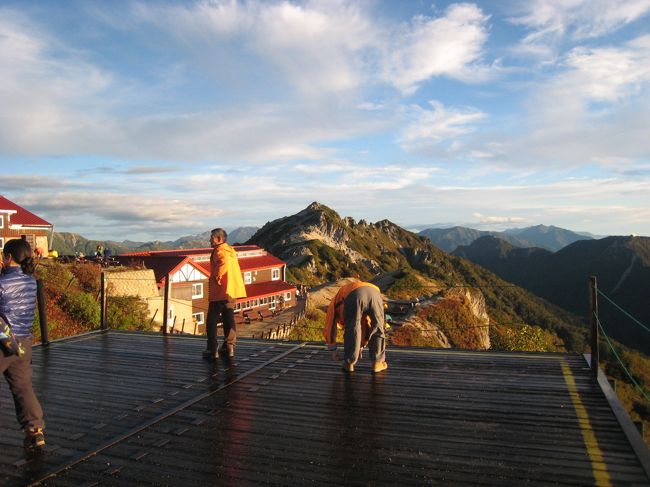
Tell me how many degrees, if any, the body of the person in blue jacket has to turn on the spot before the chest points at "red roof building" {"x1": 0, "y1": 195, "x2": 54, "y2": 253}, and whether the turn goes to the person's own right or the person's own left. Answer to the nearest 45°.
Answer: approximately 45° to the person's own right

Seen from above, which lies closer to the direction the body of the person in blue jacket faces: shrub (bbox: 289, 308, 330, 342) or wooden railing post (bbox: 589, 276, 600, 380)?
the shrub

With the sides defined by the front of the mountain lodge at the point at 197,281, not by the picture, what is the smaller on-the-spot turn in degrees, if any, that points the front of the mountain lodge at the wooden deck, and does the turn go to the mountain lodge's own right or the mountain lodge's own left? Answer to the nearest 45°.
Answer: approximately 45° to the mountain lodge's own right

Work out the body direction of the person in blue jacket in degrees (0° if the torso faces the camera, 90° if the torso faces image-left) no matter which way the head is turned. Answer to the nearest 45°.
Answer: approximately 135°

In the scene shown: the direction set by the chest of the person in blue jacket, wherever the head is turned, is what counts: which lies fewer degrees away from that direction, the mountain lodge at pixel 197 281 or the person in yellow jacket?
the mountain lodge

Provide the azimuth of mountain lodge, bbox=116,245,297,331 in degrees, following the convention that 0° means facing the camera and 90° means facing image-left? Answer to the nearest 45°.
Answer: approximately 315°

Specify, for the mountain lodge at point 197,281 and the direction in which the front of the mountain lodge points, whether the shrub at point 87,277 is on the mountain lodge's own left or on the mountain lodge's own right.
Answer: on the mountain lodge's own right

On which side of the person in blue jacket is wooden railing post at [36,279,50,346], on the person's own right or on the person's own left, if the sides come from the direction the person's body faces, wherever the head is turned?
on the person's own right

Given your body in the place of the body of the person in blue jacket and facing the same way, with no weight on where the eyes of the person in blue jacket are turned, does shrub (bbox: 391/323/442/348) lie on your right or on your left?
on your right

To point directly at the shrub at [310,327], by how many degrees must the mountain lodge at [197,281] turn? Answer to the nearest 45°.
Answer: approximately 45° to its left

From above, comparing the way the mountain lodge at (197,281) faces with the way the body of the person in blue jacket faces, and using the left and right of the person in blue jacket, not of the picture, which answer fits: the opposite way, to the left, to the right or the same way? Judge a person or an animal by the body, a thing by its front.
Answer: the opposite way
